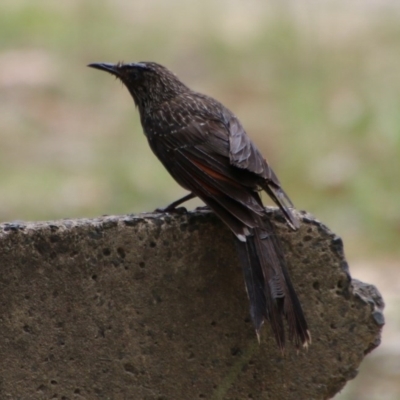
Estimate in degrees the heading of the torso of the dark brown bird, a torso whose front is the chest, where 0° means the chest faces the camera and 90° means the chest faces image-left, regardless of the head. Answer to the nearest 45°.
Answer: approximately 135°
